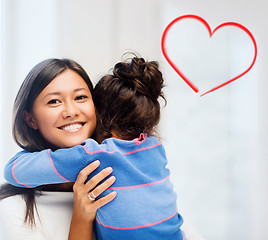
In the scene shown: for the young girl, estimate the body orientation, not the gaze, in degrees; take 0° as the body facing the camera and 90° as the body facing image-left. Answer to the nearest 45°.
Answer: approximately 135°

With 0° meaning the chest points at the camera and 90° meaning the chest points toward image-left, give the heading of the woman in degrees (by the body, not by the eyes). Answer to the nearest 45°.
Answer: approximately 315°
